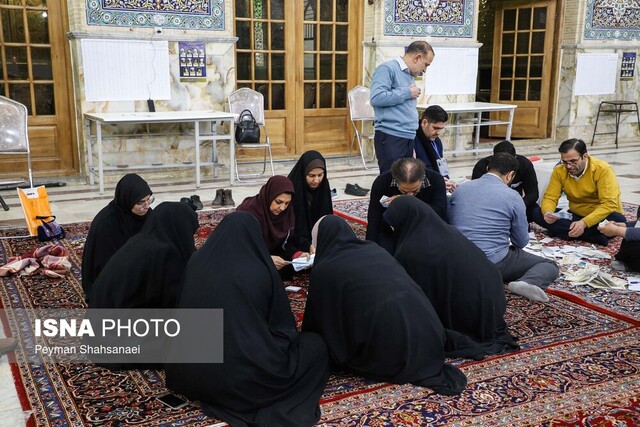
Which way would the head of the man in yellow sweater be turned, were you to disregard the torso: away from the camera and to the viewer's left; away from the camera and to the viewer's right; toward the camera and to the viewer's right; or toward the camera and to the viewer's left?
toward the camera and to the viewer's left

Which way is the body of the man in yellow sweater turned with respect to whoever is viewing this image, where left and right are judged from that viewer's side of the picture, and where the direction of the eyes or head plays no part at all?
facing the viewer and to the left of the viewer

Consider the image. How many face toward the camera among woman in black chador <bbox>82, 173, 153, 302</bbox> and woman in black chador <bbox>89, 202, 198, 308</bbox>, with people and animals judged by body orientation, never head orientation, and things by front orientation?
0

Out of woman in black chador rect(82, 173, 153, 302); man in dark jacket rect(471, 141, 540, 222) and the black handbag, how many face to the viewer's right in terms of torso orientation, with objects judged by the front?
1

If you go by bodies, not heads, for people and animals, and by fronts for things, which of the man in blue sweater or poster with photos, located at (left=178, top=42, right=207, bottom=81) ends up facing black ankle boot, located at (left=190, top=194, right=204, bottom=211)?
the poster with photos

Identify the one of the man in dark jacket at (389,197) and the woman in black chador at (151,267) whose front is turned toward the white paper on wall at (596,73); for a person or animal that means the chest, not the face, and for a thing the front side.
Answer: the woman in black chador

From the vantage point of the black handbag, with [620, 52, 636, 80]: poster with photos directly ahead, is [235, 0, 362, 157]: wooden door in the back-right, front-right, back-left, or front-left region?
front-left

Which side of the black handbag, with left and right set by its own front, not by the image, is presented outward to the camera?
front

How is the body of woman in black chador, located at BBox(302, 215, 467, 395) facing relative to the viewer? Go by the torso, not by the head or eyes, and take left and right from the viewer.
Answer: facing away from the viewer and to the left of the viewer
